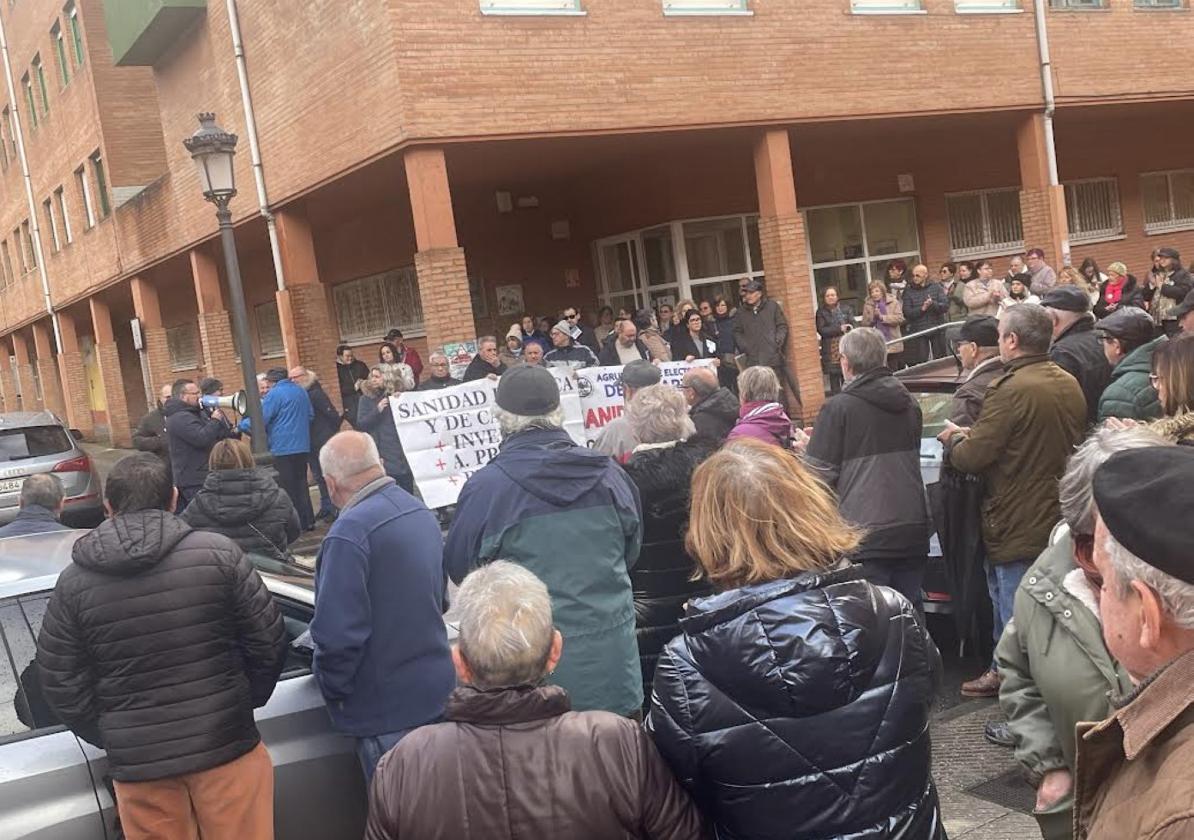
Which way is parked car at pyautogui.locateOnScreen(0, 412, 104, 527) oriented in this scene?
away from the camera

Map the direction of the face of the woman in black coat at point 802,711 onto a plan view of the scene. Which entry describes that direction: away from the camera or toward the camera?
away from the camera

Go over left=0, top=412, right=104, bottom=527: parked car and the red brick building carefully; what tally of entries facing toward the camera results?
1

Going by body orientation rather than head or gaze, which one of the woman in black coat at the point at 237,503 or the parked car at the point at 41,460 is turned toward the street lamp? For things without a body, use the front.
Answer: the woman in black coat

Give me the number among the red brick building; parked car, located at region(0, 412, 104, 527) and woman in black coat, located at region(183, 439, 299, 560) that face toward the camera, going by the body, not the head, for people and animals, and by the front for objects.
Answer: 1

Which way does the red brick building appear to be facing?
toward the camera

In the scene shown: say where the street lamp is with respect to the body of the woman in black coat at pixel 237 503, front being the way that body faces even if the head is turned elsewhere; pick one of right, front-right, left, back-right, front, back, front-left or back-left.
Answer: front

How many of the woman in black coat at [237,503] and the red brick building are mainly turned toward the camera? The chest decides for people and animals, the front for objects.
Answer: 1

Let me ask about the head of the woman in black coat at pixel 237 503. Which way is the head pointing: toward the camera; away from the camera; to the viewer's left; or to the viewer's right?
away from the camera

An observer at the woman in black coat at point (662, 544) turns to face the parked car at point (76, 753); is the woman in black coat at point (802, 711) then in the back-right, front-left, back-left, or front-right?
front-left

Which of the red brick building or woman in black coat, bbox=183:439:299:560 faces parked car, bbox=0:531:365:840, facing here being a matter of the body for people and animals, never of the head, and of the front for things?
the red brick building

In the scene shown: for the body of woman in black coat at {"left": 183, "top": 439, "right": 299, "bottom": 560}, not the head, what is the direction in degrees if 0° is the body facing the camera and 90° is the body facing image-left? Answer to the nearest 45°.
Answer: approximately 180°

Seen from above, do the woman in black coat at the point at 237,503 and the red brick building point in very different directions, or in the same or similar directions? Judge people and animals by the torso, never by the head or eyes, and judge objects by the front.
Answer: very different directions

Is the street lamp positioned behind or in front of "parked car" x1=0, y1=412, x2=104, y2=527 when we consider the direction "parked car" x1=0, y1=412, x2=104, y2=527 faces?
behind

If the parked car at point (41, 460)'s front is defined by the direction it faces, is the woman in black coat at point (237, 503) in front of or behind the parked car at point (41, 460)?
behind
